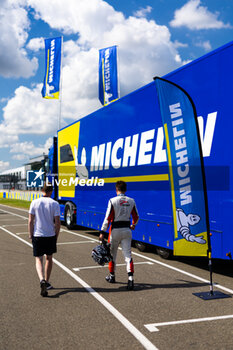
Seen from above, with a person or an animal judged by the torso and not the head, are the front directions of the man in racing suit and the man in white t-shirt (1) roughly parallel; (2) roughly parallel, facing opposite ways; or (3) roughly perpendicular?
roughly parallel

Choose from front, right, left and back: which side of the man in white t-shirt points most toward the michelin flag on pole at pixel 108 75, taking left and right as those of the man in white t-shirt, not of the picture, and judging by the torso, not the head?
front

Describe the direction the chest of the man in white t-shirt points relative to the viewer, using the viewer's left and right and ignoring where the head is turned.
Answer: facing away from the viewer

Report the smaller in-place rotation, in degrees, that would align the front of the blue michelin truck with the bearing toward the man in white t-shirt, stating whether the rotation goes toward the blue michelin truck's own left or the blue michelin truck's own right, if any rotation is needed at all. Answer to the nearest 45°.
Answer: approximately 90° to the blue michelin truck's own left

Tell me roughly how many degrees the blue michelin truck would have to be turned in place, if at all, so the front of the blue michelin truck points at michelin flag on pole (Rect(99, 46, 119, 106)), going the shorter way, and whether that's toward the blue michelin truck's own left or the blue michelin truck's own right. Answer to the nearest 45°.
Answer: approximately 45° to the blue michelin truck's own right

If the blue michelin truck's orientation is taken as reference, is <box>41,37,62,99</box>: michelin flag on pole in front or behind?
in front

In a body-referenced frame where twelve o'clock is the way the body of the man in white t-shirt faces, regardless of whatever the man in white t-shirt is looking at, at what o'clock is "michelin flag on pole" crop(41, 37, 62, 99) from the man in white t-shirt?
The michelin flag on pole is roughly at 12 o'clock from the man in white t-shirt.

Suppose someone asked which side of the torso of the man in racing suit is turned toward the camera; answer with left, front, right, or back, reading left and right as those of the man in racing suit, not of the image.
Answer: back

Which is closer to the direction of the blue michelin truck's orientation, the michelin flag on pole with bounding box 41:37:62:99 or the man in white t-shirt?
the michelin flag on pole

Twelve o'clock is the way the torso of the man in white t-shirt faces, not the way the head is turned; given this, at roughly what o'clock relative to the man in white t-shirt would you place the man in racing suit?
The man in racing suit is roughly at 3 o'clock from the man in white t-shirt.

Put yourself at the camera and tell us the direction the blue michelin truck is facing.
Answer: facing away from the viewer and to the left of the viewer

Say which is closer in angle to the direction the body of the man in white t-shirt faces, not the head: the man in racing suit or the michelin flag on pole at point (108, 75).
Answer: the michelin flag on pole

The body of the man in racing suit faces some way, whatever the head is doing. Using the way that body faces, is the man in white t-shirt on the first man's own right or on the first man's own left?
on the first man's own left

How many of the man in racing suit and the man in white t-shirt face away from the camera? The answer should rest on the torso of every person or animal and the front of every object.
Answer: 2
